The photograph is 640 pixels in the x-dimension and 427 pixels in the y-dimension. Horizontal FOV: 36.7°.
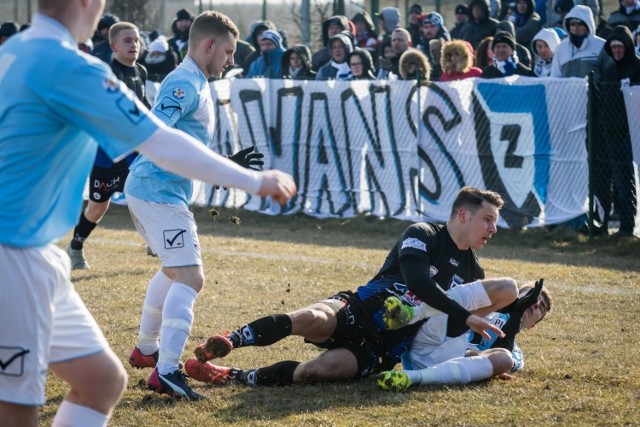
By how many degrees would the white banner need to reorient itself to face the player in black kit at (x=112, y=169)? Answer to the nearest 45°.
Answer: approximately 45° to its right

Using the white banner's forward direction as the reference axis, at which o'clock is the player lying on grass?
The player lying on grass is roughly at 12 o'clock from the white banner.

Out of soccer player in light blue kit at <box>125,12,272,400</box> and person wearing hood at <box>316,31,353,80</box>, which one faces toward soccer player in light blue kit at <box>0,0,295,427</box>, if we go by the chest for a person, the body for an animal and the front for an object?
the person wearing hood

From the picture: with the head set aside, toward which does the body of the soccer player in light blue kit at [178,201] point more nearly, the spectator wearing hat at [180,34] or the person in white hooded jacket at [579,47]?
the person in white hooded jacket

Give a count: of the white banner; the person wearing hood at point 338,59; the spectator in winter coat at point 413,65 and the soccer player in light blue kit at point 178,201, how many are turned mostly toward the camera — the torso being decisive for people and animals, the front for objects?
3

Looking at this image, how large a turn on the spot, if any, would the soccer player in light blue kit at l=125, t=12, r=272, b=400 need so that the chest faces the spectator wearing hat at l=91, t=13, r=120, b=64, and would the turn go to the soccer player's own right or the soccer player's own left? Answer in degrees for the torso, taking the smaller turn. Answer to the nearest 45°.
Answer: approximately 90° to the soccer player's own left

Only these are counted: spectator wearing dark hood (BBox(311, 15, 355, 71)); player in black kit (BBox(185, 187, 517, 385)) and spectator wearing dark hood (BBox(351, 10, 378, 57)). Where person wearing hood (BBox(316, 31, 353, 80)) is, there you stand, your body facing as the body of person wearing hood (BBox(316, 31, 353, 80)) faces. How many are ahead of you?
1

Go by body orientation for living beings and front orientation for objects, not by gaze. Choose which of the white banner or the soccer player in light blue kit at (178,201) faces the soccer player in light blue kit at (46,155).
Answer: the white banner

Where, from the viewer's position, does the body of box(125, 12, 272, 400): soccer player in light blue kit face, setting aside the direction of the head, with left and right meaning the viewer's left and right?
facing to the right of the viewer

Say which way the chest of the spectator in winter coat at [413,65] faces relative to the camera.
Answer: toward the camera

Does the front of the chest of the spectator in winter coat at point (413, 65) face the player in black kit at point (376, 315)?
yes

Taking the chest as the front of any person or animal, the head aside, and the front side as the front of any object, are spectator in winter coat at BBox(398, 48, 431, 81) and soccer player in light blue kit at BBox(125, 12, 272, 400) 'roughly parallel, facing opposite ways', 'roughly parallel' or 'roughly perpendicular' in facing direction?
roughly perpendicular

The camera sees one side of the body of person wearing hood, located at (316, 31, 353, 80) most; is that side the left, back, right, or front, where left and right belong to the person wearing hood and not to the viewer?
front

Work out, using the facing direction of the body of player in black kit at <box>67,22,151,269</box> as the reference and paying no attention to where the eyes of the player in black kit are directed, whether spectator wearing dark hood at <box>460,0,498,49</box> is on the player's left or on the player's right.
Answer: on the player's left

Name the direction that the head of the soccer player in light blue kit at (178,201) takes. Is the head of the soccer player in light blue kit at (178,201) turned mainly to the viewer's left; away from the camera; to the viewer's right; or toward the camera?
to the viewer's right
